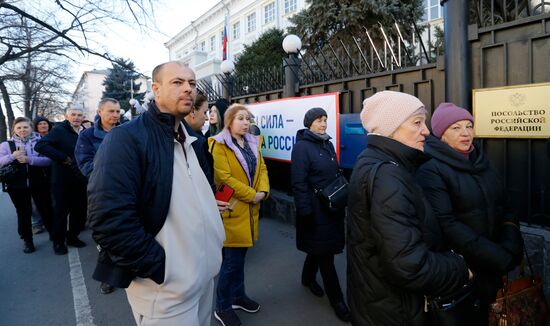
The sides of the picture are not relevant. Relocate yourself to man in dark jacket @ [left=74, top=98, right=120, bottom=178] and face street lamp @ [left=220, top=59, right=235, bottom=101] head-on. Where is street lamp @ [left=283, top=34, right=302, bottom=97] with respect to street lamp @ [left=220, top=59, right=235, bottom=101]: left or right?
right

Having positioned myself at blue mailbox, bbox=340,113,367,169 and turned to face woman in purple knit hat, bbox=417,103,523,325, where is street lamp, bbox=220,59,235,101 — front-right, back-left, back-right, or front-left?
back-right

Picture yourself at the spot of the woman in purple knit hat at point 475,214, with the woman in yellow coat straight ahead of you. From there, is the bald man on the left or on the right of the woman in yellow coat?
left

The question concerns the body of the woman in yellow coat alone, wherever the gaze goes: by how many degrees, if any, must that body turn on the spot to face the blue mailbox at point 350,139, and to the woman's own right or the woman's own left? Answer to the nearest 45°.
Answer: approximately 90° to the woman's own left

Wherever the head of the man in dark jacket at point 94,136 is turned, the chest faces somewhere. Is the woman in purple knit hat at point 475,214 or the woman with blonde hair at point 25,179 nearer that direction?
the woman in purple knit hat

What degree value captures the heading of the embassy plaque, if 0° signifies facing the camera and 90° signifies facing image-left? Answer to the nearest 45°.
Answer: approximately 45°

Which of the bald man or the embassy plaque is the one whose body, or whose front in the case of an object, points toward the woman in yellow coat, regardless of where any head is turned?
the embassy plaque

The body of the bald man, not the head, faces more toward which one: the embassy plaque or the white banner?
the embassy plaque
